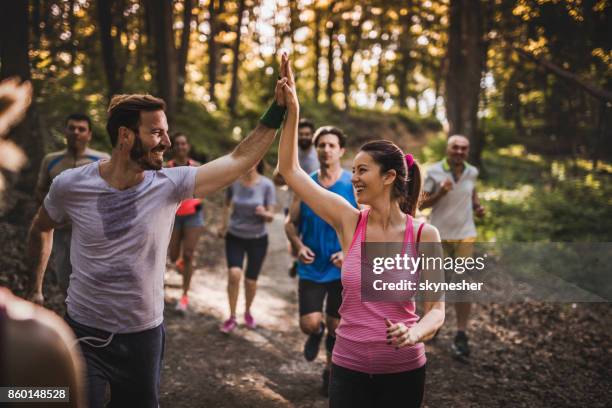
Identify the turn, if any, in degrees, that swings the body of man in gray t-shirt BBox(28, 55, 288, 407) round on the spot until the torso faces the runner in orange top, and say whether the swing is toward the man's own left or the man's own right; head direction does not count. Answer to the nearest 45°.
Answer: approximately 180°

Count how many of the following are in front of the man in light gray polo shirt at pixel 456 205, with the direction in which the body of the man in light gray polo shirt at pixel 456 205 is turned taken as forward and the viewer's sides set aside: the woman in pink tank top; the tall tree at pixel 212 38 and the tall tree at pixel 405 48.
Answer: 1

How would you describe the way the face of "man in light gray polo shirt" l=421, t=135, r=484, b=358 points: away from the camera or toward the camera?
toward the camera

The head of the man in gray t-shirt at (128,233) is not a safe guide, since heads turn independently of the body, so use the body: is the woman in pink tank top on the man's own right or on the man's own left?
on the man's own left

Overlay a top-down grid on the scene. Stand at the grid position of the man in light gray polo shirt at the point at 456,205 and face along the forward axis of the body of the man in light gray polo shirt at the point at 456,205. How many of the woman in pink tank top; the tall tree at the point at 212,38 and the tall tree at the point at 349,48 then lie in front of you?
1

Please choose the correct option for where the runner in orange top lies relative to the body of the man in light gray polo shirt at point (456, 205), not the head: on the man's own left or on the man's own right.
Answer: on the man's own right

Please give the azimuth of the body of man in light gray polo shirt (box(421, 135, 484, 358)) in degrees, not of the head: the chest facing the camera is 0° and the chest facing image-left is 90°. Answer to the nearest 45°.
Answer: approximately 0°

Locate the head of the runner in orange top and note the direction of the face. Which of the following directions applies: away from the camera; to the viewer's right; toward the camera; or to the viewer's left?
toward the camera

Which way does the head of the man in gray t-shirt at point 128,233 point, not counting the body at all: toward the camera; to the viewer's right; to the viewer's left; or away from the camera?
to the viewer's right

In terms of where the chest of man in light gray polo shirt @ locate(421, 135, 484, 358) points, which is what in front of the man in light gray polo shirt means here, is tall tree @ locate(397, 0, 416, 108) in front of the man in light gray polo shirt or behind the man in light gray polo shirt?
behind

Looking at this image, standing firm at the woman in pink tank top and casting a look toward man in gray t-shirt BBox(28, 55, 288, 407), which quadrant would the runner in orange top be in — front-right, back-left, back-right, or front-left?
front-right

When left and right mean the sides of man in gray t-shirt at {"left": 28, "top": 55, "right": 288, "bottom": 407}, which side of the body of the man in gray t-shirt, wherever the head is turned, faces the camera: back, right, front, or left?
front
